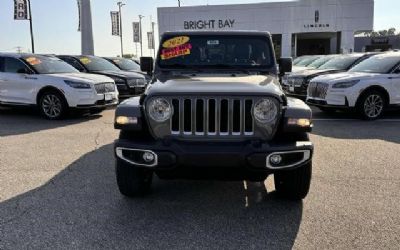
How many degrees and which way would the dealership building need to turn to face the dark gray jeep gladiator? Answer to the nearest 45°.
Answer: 0° — it already faces it

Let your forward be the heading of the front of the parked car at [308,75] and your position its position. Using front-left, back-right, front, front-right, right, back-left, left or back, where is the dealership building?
back-right

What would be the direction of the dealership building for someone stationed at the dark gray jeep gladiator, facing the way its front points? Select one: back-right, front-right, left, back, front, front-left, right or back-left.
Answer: back

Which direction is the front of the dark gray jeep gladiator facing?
toward the camera

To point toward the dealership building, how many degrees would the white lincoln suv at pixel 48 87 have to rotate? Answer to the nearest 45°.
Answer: approximately 90° to its left

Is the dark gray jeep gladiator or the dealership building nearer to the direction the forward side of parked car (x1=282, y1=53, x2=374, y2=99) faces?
the dark gray jeep gladiator

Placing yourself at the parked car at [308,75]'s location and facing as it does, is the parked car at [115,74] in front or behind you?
in front

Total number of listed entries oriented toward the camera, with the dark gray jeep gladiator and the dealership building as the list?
2

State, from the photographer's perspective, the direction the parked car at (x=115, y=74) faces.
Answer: facing the viewer and to the right of the viewer

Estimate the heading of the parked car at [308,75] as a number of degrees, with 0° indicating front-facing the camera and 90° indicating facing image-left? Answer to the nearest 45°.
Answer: approximately 45°

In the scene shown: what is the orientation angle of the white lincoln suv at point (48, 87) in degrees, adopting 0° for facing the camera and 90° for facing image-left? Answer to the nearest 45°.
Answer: approximately 315°

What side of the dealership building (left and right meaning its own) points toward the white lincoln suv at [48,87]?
front

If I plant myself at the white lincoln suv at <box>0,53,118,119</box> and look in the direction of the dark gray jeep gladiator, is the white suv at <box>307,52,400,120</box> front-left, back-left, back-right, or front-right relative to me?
front-left

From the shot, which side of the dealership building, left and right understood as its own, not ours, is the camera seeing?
front

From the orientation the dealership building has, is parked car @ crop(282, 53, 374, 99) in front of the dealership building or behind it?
in front

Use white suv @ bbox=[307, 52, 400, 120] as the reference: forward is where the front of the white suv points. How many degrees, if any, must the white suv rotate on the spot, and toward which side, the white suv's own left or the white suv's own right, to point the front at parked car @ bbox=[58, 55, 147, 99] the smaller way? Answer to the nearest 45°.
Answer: approximately 45° to the white suv's own right

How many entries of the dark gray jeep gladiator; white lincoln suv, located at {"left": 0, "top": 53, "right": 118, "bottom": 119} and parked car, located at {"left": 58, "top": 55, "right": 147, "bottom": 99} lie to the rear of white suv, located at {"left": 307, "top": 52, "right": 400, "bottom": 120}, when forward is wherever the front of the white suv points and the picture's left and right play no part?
0

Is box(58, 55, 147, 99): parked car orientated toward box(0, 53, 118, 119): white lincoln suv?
no

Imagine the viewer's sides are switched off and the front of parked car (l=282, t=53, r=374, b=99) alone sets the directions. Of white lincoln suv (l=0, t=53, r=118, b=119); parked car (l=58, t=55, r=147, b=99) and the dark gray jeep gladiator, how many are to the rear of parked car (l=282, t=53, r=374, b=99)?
0

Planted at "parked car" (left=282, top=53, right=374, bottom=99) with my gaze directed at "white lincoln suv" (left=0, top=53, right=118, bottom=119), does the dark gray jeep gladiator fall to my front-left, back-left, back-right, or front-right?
front-left

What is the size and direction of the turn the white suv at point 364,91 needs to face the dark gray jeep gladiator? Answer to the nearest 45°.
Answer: approximately 45° to its left
